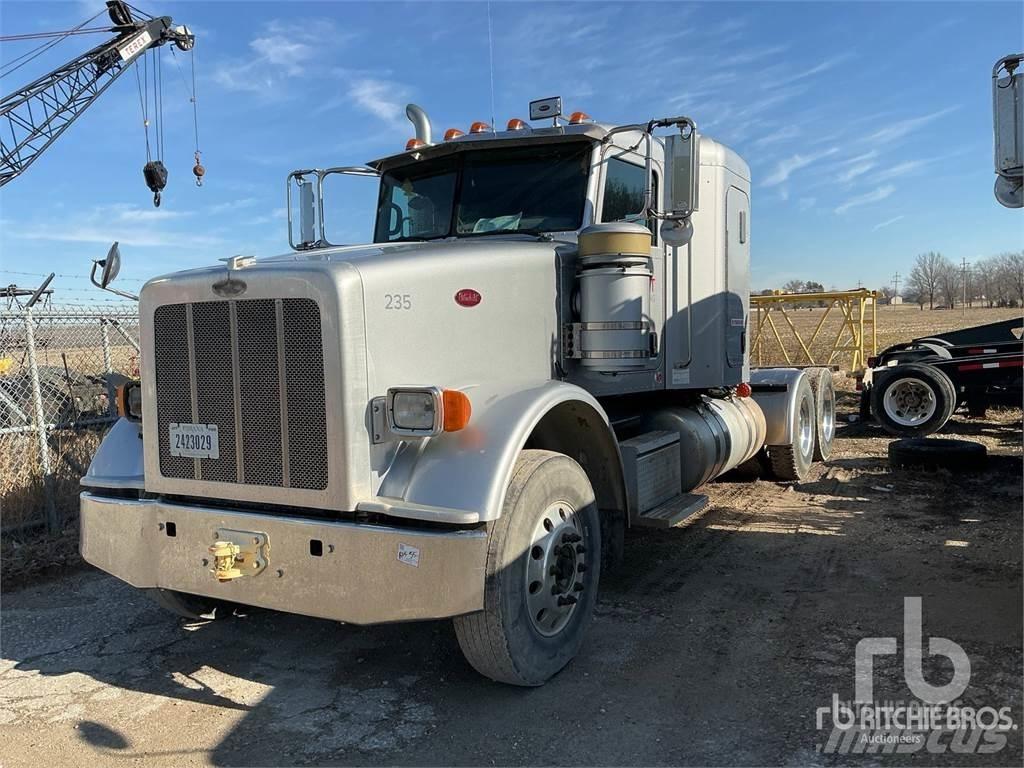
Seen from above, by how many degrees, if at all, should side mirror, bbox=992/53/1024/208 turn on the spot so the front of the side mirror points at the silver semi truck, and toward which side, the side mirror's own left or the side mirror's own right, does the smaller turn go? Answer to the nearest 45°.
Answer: approximately 135° to the side mirror's own left

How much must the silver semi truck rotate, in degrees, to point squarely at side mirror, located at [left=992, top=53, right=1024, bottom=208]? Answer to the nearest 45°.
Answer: approximately 135° to its left

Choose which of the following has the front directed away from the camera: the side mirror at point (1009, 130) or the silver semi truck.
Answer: the side mirror

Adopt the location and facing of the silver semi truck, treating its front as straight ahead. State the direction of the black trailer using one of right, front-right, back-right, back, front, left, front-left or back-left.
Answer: back

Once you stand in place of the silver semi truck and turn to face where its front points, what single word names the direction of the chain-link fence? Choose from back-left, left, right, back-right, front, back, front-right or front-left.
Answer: right

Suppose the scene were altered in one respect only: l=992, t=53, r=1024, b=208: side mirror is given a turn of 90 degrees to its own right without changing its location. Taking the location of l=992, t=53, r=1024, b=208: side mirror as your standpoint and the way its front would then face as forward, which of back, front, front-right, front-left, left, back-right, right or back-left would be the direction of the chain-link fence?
back

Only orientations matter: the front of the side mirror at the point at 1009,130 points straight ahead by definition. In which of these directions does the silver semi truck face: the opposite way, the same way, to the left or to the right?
the opposite way

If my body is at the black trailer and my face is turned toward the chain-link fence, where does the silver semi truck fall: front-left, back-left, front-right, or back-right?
front-left

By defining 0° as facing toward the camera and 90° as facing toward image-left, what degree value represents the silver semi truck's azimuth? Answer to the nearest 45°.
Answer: approximately 45°
